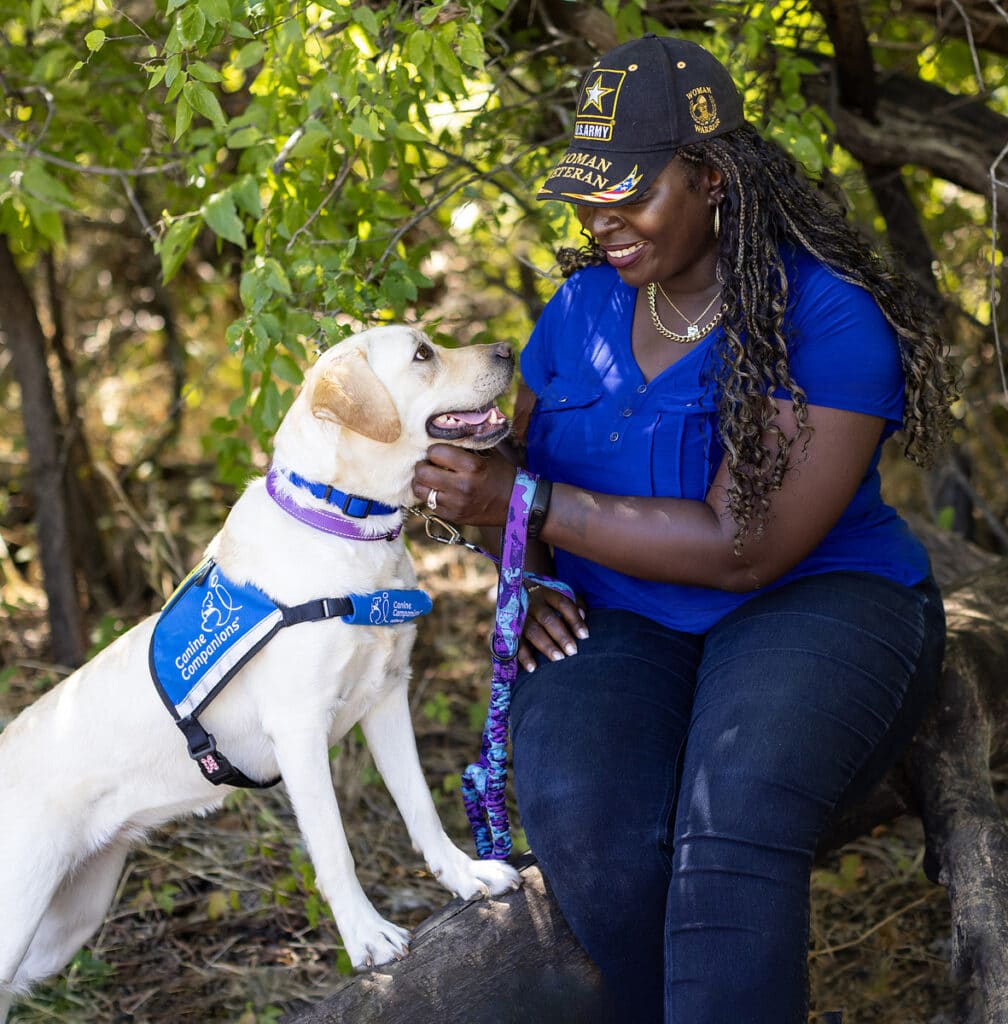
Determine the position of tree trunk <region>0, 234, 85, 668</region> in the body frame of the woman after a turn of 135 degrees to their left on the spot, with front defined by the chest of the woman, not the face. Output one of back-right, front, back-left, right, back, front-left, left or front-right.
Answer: back-left

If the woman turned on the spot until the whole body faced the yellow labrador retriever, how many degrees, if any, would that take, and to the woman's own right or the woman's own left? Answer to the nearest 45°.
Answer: approximately 45° to the woman's own right

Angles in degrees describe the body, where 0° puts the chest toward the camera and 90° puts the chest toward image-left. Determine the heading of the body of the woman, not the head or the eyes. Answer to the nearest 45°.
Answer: approximately 45°
